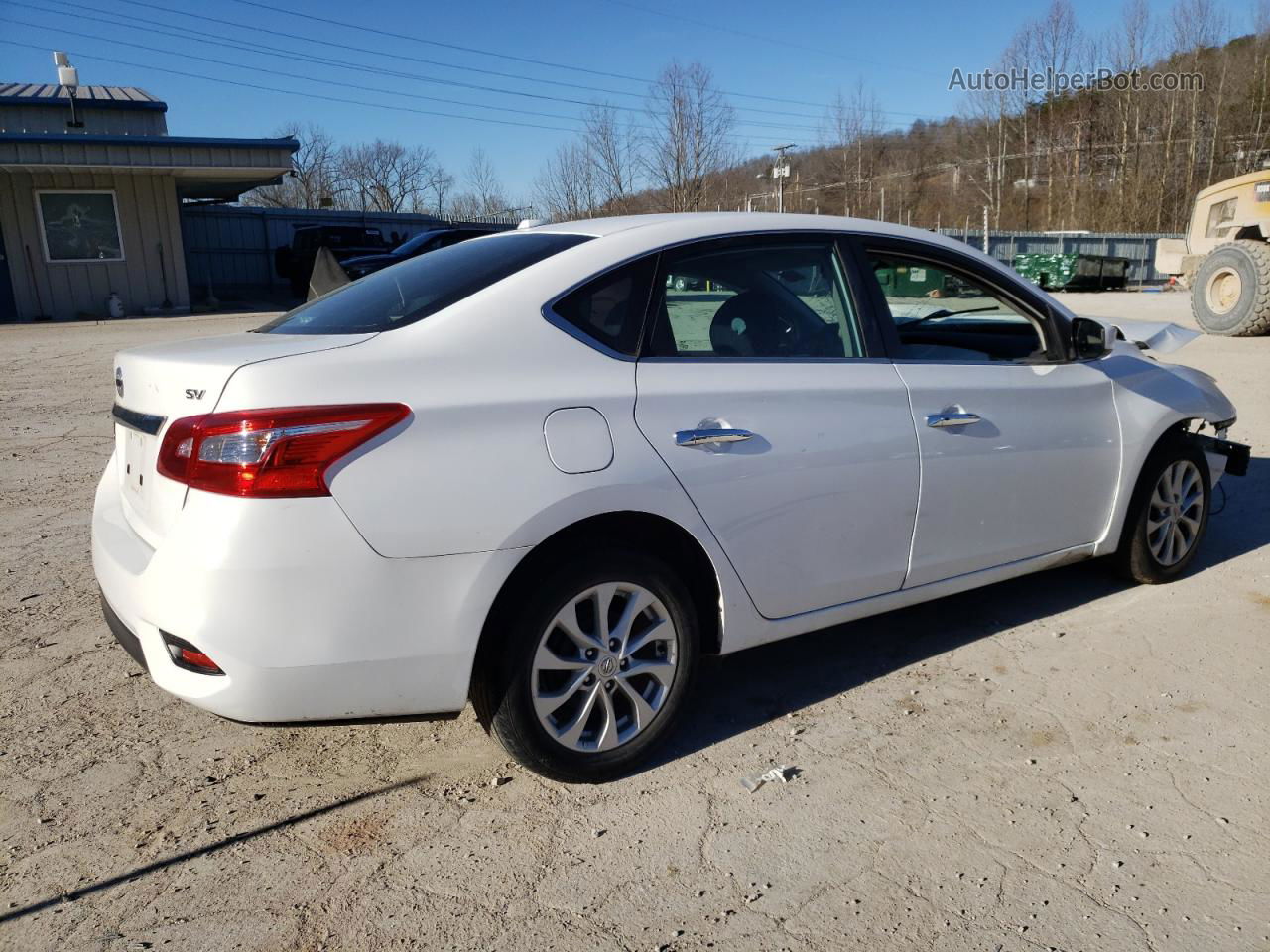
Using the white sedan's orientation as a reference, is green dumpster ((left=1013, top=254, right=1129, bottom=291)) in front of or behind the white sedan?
in front

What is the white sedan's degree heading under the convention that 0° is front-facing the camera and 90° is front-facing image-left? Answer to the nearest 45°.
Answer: approximately 225°

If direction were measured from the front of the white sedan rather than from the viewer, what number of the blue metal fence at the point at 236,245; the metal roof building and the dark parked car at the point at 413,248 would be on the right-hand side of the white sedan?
0

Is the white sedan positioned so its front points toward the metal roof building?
no

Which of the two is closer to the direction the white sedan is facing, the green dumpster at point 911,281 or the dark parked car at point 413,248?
the green dumpster

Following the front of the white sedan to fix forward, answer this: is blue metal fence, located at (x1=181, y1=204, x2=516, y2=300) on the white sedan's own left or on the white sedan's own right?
on the white sedan's own left

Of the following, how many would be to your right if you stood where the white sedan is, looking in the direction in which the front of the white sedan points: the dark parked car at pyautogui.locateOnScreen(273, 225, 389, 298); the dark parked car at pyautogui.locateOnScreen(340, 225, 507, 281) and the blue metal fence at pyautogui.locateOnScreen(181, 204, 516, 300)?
0

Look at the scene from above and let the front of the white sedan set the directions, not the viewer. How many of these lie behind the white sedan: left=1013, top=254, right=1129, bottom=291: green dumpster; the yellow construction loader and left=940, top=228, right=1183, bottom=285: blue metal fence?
0

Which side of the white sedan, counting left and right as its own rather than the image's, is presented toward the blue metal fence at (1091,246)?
front

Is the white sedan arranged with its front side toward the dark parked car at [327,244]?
no

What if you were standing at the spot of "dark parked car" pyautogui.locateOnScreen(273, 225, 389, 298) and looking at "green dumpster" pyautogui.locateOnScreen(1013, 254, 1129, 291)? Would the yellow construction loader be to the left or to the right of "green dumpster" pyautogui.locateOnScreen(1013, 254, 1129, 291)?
right

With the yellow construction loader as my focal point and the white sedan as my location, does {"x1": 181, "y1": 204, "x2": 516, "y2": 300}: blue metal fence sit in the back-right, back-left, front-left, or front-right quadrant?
front-left

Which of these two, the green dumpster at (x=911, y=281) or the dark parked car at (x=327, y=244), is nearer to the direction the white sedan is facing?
the green dumpster

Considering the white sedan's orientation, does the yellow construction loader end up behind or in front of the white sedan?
in front

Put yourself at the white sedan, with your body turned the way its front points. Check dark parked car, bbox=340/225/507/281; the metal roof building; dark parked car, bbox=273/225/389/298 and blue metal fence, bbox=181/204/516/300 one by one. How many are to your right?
0

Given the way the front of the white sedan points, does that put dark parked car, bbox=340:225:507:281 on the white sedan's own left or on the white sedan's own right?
on the white sedan's own left
